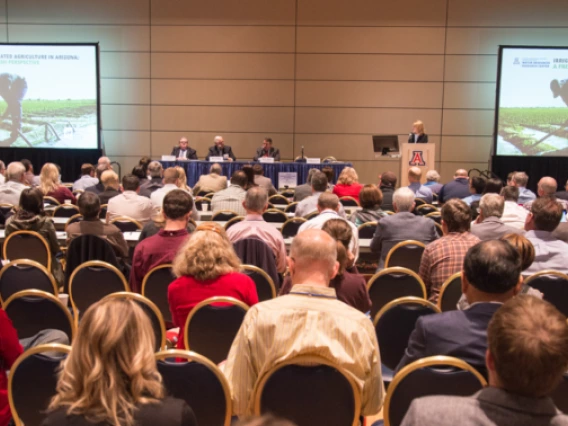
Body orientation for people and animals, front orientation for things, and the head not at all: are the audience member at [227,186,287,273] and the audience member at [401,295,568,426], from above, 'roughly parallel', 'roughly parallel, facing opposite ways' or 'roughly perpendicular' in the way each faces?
roughly parallel

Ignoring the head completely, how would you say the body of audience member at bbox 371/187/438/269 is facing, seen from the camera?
away from the camera

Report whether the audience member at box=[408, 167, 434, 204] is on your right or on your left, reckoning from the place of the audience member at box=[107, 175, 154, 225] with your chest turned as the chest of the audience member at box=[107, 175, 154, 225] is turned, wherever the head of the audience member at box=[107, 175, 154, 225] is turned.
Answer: on your right

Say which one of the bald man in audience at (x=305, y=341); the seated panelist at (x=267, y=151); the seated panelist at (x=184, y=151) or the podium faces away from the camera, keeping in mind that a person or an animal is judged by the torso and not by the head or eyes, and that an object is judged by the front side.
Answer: the bald man in audience

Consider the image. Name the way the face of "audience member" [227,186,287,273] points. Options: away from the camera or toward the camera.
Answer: away from the camera

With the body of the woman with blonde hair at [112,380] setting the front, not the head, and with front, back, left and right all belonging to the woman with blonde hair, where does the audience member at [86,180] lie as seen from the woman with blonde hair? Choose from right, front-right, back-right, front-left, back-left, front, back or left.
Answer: front

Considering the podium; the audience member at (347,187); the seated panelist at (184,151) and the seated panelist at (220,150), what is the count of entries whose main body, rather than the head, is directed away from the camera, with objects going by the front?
1

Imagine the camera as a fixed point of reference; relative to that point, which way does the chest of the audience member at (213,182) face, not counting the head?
away from the camera

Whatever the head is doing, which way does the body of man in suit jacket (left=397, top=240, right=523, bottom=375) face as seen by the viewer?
away from the camera

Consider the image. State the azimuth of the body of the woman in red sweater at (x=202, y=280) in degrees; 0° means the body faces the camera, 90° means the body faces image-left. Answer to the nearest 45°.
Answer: approximately 180°

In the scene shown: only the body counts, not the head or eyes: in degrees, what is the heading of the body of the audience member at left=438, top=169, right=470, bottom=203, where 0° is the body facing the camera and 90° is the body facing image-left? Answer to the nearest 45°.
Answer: approximately 180°

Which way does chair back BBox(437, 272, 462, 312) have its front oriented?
away from the camera

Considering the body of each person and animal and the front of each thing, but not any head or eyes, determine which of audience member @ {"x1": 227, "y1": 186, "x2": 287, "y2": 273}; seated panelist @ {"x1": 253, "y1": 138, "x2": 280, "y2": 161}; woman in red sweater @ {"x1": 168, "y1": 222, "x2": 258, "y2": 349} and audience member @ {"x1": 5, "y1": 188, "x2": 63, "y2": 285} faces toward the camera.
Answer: the seated panelist

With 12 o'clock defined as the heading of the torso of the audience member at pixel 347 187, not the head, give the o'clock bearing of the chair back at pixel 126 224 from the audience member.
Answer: The chair back is roughly at 7 o'clock from the audience member.

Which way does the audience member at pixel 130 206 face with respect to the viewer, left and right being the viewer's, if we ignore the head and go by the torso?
facing away from the viewer

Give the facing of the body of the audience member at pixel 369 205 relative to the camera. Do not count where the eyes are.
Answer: away from the camera

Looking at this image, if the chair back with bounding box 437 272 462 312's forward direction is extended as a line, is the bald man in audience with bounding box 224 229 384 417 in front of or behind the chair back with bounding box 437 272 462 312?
behind

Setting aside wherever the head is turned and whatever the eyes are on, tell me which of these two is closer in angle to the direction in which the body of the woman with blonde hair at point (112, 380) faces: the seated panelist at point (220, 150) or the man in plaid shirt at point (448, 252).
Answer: the seated panelist

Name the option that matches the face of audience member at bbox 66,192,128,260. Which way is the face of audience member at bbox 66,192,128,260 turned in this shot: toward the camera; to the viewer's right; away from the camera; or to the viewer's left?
away from the camera

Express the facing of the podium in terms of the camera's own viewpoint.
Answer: facing the viewer

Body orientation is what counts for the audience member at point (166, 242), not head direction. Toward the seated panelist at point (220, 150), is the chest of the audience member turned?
yes

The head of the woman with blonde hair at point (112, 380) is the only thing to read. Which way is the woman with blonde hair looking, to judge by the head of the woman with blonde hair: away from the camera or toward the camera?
away from the camera
